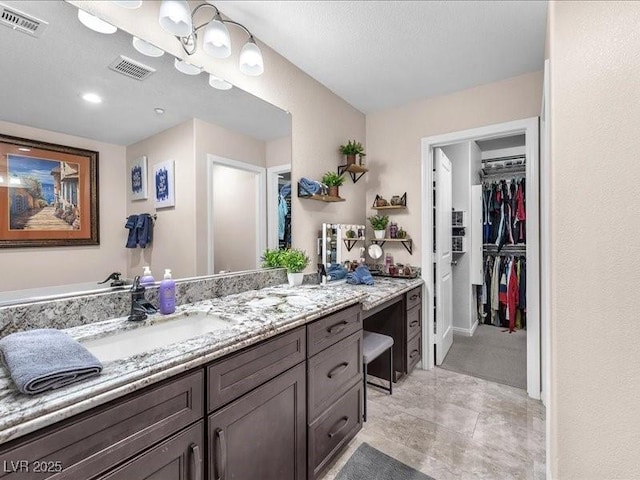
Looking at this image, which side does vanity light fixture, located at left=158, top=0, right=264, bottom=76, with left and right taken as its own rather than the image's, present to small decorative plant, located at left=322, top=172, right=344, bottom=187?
left

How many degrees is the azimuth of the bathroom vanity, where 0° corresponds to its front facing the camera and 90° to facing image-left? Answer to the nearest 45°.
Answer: approximately 315°

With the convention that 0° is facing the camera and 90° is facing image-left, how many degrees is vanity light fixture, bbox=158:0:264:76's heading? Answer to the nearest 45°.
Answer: approximately 315°

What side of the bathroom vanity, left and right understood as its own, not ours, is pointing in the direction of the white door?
left

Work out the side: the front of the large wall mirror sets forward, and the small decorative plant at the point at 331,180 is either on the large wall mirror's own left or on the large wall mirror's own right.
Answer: on the large wall mirror's own left

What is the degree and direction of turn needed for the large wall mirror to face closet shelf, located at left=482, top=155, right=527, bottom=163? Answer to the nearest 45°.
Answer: approximately 45° to its left
